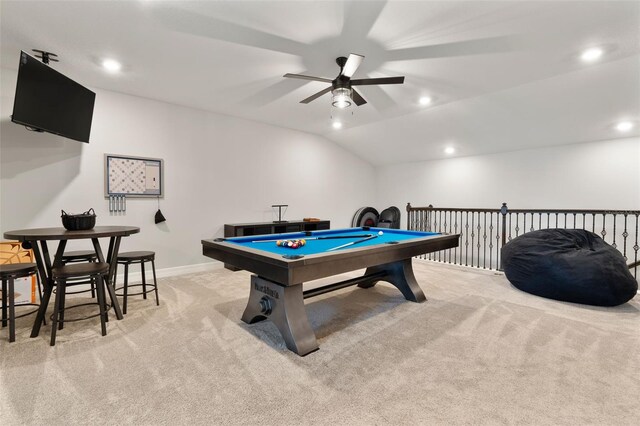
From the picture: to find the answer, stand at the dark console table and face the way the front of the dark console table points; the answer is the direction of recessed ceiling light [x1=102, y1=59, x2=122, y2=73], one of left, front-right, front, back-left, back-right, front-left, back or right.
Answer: right

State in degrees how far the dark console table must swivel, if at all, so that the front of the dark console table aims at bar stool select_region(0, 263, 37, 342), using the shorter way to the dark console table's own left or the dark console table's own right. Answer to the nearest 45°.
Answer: approximately 90° to the dark console table's own right

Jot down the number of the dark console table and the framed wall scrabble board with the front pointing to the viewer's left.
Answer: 0

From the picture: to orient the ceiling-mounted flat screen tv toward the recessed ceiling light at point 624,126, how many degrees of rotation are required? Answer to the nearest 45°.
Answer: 0° — it already faces it

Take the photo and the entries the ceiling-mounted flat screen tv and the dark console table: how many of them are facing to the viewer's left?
0

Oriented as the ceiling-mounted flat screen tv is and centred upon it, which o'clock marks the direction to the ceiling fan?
The ceiling fan is roughly at 12 o'clock from the ceiling-mounted flat screen tv.

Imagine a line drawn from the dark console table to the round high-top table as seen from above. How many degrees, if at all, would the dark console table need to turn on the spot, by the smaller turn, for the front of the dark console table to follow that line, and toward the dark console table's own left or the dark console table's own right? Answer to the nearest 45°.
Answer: approximately 90° to the dark console table's own right

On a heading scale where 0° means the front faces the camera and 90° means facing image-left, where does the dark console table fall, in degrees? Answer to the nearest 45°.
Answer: approximately 315°

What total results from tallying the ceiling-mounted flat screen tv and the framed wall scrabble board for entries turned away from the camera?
0
